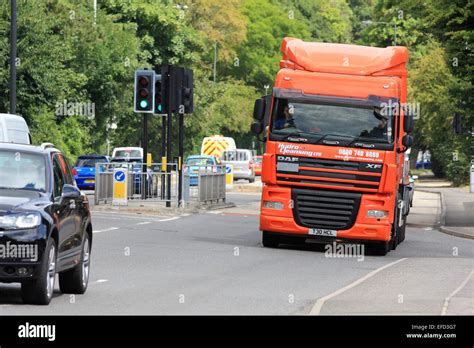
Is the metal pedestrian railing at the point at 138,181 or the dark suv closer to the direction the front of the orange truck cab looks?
the dark suv

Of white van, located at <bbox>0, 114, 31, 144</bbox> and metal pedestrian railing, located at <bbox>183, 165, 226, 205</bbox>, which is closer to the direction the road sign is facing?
the white van
